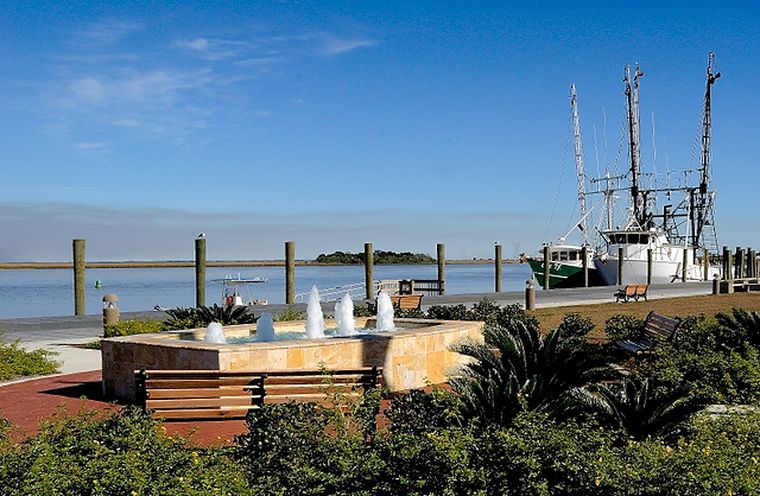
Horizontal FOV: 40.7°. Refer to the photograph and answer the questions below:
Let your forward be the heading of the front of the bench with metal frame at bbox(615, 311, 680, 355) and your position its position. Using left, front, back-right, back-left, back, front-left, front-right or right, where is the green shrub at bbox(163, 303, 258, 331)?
front-right

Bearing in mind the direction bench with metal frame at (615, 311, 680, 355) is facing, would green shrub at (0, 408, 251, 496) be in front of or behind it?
in front

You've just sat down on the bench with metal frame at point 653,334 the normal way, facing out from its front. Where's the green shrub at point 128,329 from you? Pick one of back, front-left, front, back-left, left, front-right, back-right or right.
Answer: front-right

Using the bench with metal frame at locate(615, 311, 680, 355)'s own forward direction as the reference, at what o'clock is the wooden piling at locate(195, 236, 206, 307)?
The wooden piling is roughly at 3 o'clock from the bench with metal frame.

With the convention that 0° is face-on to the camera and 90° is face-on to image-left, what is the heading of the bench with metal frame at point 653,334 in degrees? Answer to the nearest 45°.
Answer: approximately 45°

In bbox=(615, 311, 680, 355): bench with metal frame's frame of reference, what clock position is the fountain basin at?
The fountain basin is roughly at 12 o'clock from the bench with metal frame.

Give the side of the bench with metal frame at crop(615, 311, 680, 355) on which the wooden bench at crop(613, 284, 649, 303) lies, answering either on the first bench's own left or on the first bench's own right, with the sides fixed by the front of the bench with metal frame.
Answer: on the first bench's own right

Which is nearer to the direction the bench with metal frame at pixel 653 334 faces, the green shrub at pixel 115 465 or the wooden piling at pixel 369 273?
the green shrub

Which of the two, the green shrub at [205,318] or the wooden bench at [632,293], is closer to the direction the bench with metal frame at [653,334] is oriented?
the green shrub
